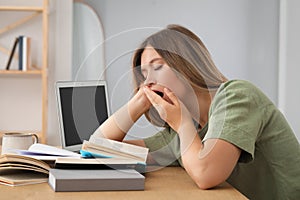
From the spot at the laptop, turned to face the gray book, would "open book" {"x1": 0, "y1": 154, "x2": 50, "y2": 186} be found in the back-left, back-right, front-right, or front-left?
front-right

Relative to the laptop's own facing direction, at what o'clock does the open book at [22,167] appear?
The open book is roughly at 2 o'clock from the laptop.

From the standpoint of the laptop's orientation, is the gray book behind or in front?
in front

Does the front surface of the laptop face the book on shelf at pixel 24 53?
no

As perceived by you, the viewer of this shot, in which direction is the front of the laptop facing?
facing the viewer and to the right of the viewer
